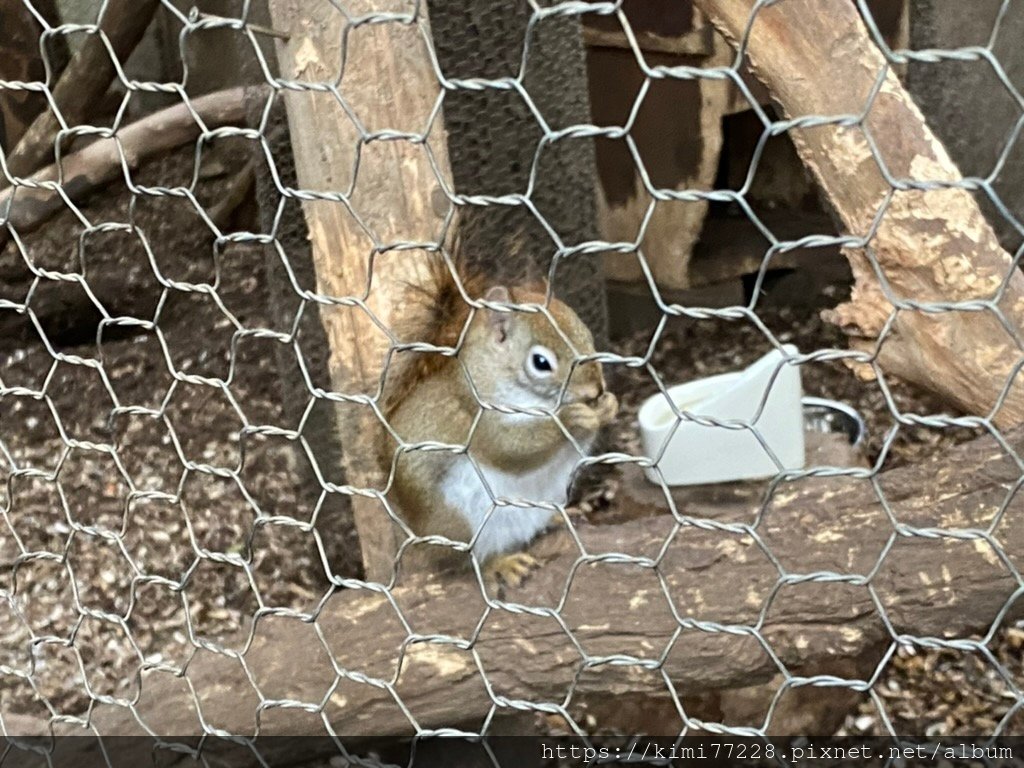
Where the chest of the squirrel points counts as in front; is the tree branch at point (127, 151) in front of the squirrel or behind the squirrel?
behind

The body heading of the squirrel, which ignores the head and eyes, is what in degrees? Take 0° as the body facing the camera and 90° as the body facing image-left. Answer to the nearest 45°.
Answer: approximately 315°

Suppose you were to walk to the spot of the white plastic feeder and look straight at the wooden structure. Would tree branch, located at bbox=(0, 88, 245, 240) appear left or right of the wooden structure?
left
